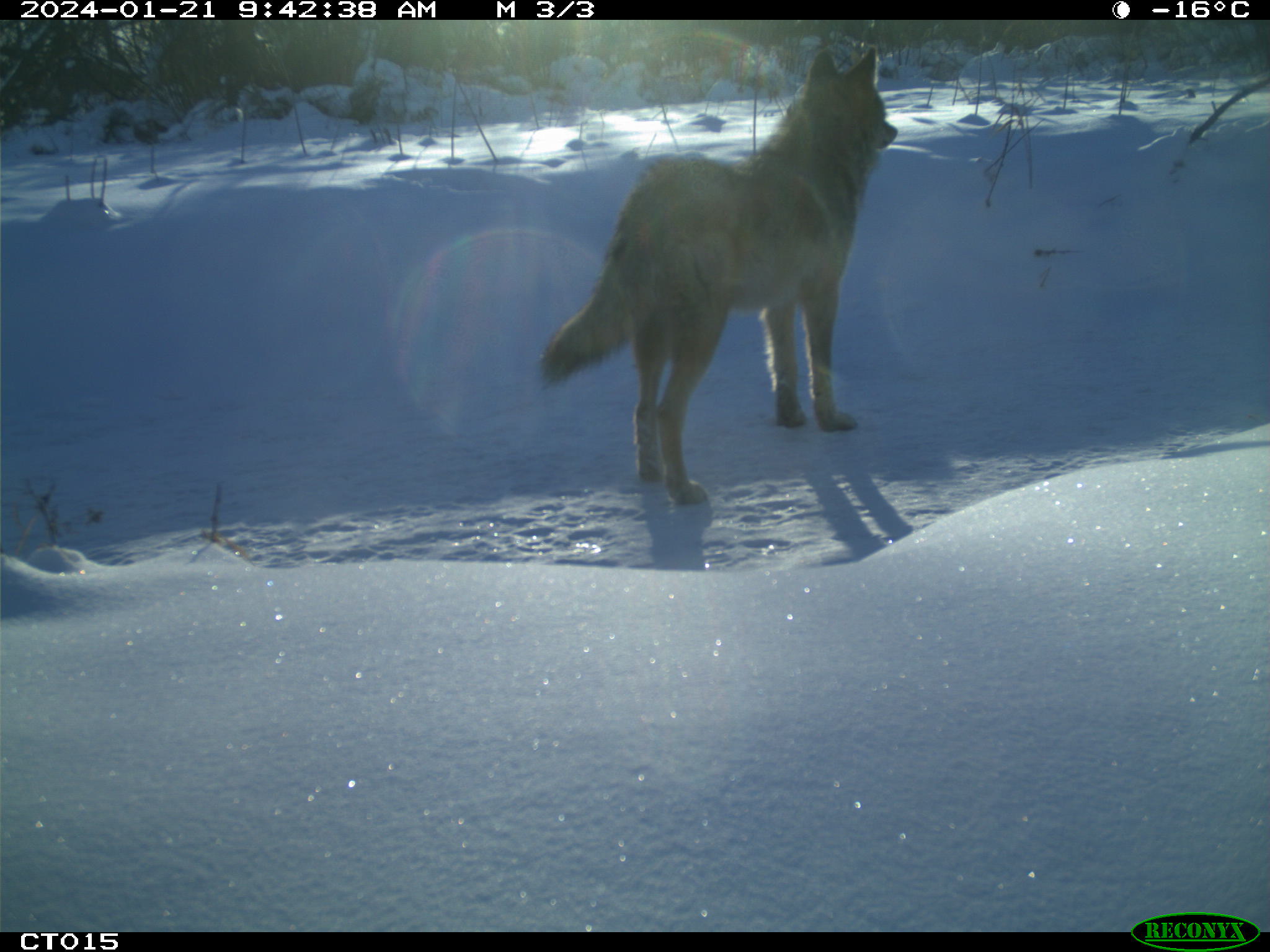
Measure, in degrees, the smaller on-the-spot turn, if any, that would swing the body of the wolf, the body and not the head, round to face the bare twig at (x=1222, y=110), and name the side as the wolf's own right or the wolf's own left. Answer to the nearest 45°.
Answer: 0° — it already faces it

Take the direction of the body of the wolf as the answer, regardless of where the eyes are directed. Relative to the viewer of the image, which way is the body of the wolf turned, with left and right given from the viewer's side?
facing away from the viewer and to the right of the viewer
